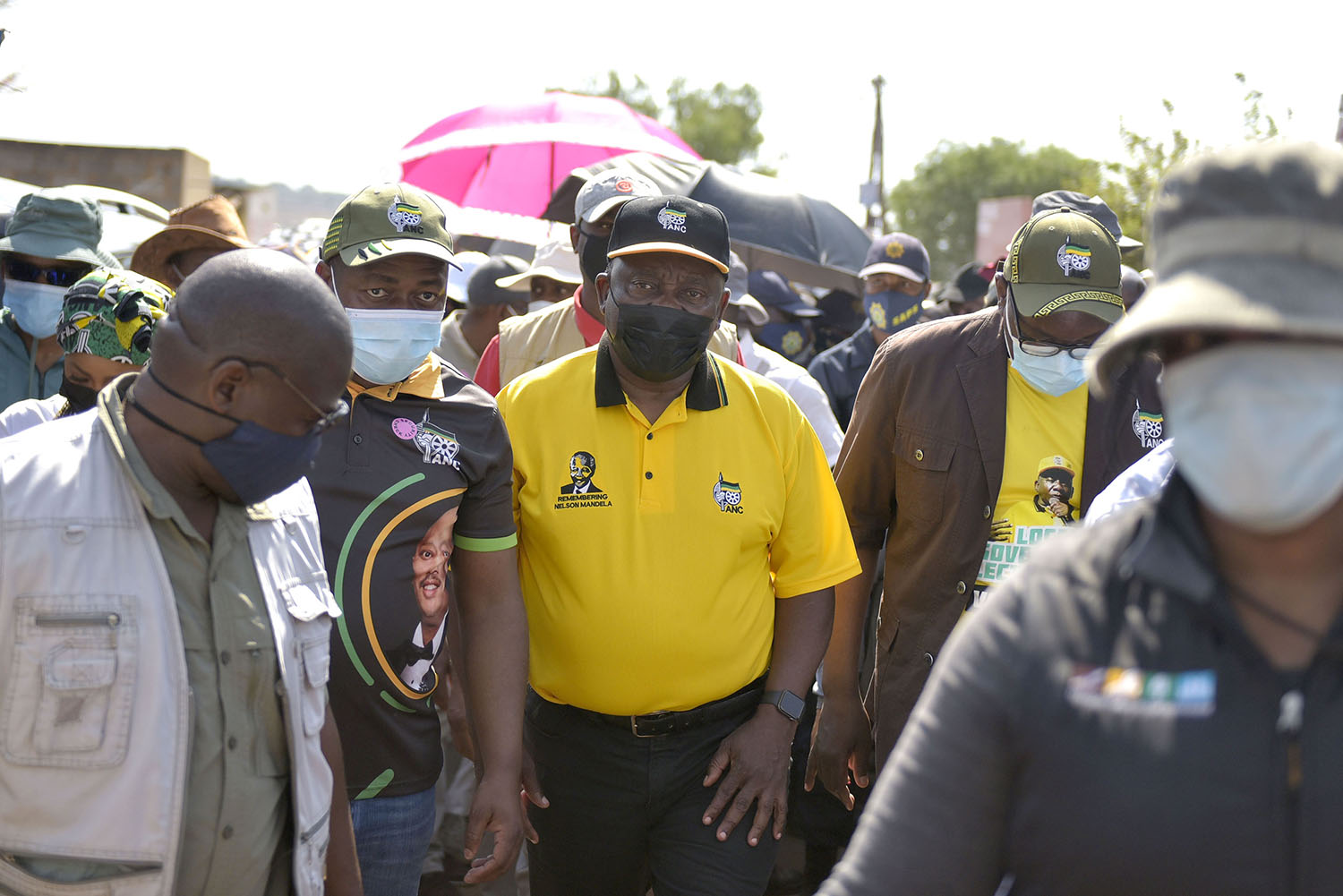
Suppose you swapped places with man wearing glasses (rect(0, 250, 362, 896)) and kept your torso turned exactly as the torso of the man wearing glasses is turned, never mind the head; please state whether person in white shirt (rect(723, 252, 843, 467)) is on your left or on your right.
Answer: on your left

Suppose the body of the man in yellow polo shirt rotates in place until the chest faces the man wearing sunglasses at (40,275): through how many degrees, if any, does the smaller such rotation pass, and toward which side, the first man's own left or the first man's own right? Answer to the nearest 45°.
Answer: approximately 135° to the first man's own right

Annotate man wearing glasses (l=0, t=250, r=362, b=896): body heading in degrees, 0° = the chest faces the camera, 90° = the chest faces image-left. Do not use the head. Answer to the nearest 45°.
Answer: approximately 315°

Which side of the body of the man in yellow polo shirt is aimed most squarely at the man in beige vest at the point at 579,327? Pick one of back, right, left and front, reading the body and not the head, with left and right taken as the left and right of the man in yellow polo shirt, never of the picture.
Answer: back

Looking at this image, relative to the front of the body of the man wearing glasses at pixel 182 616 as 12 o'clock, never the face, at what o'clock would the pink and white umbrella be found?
The pink and white umbrella is roughly at 8 o'clock from the man wearing glasses.

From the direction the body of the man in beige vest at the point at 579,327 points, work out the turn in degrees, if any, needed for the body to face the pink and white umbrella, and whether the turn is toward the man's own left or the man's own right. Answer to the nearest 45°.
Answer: approximately 180°

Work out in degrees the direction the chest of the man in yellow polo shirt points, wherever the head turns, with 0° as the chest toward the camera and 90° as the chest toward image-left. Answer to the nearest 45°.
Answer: approximately 0°

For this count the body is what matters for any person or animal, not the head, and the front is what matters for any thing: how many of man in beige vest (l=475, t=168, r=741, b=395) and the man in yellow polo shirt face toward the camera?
2

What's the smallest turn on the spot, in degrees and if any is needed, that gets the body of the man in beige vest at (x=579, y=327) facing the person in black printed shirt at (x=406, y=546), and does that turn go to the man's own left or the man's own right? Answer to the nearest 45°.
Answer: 0° — they already face them

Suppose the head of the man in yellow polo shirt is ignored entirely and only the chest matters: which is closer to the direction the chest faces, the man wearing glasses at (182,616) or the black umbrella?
the man wearing glasses
